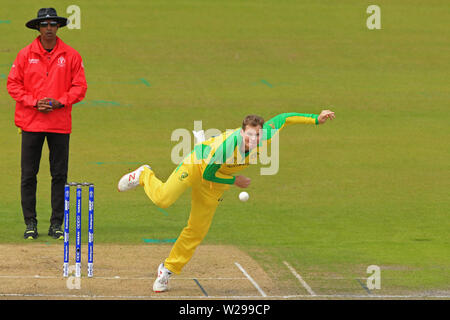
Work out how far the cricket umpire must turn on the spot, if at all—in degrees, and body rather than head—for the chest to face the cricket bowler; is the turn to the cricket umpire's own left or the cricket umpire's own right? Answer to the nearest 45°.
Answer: approximately 45° to the cricket umpire's own left

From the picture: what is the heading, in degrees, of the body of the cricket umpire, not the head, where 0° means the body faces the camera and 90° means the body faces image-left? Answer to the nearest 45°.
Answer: approximately 0°
